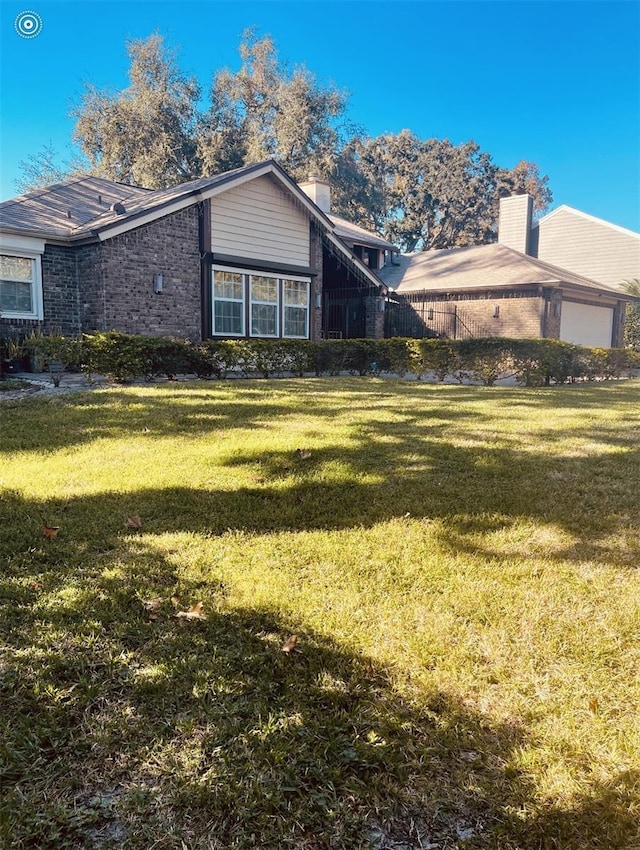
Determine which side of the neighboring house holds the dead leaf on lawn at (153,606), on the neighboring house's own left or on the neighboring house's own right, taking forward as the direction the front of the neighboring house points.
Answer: on the neighboring house's own right

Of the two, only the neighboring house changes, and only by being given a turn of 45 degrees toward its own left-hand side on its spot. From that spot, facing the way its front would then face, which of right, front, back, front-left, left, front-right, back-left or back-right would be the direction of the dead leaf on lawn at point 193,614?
right

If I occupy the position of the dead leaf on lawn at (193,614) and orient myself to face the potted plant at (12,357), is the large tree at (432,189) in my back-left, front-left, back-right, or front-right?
front-right

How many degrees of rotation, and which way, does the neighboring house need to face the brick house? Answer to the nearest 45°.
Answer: approximately 90° to its right

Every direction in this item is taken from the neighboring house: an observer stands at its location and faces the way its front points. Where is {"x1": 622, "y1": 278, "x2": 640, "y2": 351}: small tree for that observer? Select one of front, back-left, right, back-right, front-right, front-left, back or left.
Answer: left

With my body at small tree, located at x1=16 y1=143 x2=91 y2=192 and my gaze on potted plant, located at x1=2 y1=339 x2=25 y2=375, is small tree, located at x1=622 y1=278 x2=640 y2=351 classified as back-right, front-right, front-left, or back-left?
front-left

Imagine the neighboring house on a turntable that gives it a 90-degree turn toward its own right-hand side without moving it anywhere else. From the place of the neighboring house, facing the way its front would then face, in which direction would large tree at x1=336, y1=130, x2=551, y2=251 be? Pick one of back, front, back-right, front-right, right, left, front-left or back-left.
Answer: back-right

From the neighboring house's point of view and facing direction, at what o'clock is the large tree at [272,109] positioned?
The large tree is roughly at 6 o'clock from the neighboring house.

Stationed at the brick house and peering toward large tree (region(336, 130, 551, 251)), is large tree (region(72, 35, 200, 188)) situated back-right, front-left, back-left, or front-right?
front-left

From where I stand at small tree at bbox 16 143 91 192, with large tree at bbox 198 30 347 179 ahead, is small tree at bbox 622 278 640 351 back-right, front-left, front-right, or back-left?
front-right

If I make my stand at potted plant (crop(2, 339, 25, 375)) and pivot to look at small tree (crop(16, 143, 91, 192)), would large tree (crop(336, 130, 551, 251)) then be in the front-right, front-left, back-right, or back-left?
front-right

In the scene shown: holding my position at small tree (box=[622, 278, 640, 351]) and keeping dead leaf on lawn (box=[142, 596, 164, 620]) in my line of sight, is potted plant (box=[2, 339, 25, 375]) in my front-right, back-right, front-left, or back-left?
front-right
